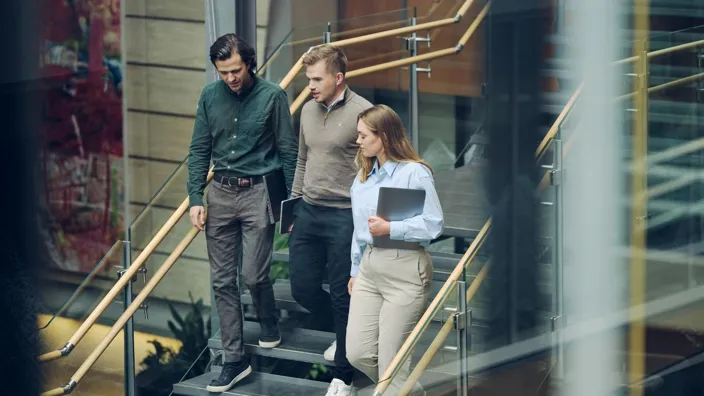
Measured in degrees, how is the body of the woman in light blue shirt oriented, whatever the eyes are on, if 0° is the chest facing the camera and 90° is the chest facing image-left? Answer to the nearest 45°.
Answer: approximately 45°

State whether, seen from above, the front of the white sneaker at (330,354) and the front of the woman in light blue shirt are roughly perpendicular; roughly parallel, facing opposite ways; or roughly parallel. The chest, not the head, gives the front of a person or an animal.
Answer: roughly parallel

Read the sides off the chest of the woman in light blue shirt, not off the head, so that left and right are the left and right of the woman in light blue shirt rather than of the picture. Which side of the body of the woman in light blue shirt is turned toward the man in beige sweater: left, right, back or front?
right

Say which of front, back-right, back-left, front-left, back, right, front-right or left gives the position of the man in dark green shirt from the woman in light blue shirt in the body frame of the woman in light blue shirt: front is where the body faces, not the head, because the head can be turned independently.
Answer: right

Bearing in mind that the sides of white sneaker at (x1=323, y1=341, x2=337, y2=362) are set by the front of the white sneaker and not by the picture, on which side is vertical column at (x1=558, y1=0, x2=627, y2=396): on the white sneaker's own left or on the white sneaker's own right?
on the white sneaker's own left

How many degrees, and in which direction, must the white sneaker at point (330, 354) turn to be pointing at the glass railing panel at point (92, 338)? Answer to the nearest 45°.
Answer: approximately 45° to its right

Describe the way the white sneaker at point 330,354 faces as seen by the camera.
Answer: facing the viewer and to the left of the viewer

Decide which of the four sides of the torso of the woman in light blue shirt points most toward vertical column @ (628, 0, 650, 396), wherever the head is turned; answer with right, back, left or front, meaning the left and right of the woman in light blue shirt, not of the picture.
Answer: left

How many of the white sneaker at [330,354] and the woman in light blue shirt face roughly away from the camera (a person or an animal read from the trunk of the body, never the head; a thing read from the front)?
0

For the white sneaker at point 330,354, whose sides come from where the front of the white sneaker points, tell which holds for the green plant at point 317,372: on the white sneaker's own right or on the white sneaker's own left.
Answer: on the white sneaker's own right
